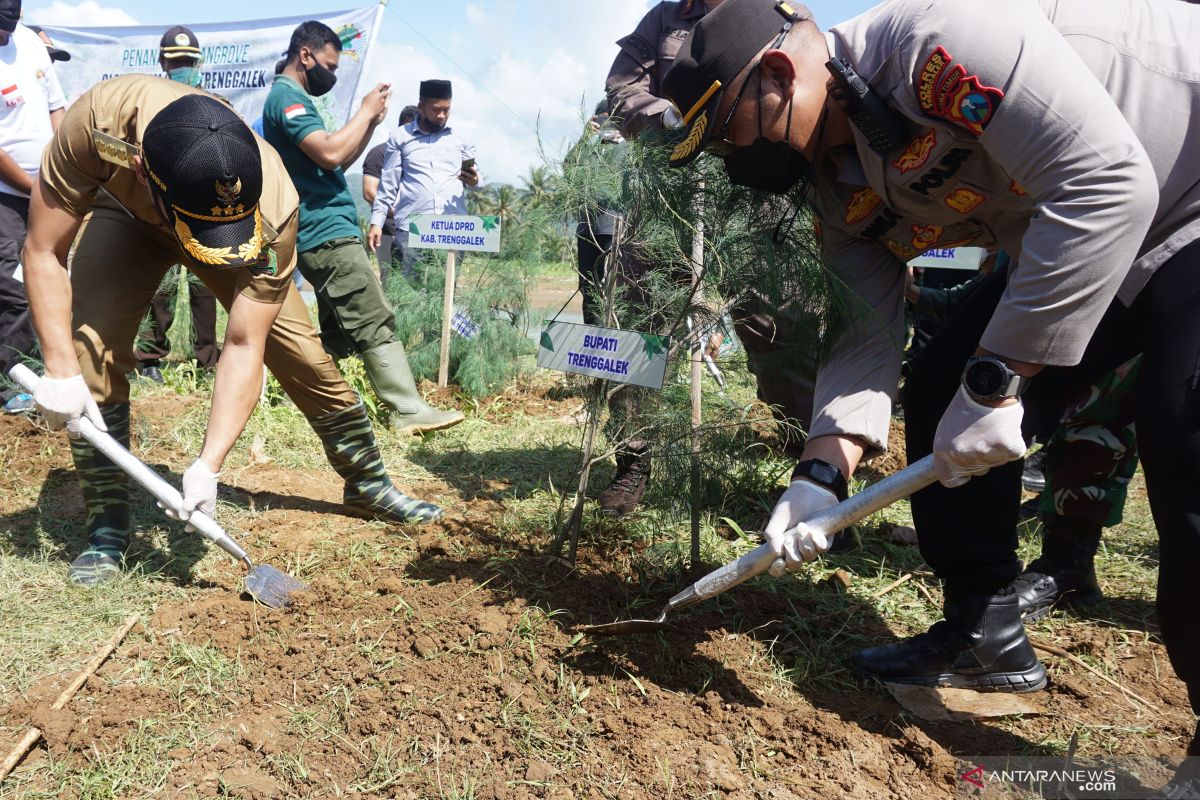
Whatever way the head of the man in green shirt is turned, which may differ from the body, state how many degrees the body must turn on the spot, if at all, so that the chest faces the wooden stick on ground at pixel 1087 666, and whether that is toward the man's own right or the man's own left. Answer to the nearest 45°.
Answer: approximately 45° to the man's own right

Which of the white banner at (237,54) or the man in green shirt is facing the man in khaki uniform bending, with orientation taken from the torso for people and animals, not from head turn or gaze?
the white banner

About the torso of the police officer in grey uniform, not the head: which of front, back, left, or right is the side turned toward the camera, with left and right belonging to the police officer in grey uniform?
left

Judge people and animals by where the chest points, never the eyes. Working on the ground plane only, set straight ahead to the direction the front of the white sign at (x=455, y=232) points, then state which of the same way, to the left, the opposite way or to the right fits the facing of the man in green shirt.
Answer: to the left

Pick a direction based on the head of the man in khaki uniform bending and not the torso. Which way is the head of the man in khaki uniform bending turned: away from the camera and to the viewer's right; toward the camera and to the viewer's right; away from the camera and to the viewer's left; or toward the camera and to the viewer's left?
toward the camera and to the viewer's right

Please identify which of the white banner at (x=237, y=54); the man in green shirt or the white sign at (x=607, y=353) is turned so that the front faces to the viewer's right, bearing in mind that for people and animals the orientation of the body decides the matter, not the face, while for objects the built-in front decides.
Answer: the man in green shirt

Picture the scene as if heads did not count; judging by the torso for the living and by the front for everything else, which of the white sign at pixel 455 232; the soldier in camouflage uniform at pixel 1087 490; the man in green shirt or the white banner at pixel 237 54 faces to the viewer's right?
the man in green shirt

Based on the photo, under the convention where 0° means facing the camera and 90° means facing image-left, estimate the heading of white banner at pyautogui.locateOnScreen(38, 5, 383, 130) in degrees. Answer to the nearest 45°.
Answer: approximately 0°

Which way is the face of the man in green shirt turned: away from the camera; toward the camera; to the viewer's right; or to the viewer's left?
to the viewer's right

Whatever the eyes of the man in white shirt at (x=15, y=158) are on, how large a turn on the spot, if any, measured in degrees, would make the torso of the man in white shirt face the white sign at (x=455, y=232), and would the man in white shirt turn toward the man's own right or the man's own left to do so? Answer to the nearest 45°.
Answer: approximately 45° to the man's own left

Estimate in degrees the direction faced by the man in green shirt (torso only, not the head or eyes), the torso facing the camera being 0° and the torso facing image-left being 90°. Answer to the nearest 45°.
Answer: approximately 270°
